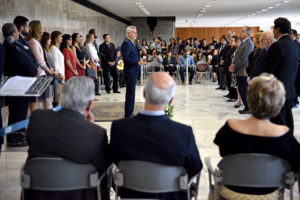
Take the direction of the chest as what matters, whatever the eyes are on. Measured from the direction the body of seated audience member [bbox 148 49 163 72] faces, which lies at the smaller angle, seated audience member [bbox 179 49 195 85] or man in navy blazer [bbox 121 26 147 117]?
the man in navy blazer

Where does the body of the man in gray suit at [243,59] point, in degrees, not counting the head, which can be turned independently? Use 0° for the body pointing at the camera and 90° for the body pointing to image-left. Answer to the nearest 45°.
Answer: approximately 90°

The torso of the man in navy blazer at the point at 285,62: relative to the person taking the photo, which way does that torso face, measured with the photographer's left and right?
facing away from the viewer and to the left of the viewer

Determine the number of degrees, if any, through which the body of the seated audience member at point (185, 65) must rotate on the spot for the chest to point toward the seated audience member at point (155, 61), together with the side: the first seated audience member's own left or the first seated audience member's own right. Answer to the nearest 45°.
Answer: approximately 135° to the first seated audience member's own right

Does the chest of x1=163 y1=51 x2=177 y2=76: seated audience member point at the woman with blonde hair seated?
yes

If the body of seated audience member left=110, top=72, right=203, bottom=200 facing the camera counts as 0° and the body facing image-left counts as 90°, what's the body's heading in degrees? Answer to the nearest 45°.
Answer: approximately 180°

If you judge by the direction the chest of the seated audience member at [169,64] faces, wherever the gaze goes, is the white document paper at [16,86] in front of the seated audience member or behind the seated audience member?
in front

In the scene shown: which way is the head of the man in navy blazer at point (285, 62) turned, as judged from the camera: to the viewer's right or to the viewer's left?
to the viewer's left

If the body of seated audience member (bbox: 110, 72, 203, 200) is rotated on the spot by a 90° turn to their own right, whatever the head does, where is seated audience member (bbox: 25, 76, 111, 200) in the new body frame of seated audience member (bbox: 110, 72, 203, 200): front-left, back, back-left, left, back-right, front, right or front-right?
back

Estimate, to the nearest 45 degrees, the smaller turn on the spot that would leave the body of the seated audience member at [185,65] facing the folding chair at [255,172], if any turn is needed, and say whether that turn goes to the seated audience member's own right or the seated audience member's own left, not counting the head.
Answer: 0° — they already face it

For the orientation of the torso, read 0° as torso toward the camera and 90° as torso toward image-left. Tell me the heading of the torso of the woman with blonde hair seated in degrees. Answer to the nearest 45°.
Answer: approximately 180°

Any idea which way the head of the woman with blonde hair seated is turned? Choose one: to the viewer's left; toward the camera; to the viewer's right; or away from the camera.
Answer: away from the camera

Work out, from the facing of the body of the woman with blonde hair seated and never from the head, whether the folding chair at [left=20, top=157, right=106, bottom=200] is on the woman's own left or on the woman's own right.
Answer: on the woman's own left

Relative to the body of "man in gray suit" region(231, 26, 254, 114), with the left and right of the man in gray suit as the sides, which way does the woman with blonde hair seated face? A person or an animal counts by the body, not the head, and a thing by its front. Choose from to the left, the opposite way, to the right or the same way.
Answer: to the right
